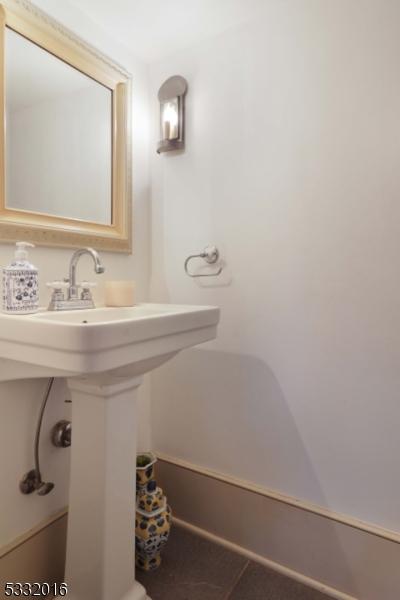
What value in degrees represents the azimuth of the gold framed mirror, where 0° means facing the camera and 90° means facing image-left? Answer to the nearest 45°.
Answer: approximately 315°

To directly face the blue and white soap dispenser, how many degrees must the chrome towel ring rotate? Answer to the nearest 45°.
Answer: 0° — it already faces it

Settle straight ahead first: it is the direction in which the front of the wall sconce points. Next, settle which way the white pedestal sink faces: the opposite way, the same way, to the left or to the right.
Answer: to the left

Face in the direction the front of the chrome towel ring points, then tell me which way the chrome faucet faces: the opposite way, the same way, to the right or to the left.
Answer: to the left

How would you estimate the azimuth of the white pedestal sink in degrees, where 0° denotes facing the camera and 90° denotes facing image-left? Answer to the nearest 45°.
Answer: approximately 315°

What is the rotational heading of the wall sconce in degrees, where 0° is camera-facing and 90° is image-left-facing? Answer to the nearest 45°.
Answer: approximately 45°
